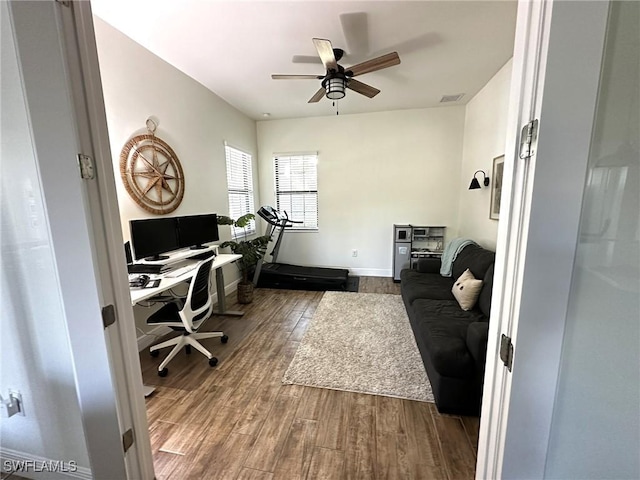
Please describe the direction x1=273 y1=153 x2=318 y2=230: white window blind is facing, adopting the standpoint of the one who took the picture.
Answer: facing the viewer

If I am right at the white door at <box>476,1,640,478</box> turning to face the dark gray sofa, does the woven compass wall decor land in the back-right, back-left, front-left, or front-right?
front-left

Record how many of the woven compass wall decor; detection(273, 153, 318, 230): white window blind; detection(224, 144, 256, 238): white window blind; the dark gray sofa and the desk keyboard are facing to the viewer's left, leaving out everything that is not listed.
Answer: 1

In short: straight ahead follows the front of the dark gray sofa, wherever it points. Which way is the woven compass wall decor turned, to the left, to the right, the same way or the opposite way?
the opposite way

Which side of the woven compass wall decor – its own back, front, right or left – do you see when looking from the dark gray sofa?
front

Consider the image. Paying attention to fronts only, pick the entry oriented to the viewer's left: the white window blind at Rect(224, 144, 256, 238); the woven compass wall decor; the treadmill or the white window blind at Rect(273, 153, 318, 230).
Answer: the treadmill

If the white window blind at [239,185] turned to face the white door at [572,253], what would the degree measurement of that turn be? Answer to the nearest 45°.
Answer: approximately 45° to its right

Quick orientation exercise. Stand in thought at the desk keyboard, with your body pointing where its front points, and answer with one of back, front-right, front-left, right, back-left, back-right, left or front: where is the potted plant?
left

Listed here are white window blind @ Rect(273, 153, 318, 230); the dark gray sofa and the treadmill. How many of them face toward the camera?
1

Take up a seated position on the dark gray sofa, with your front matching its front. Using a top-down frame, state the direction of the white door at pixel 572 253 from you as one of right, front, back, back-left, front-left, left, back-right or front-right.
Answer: left

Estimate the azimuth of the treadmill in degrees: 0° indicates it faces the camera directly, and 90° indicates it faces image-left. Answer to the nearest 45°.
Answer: approximately 90°

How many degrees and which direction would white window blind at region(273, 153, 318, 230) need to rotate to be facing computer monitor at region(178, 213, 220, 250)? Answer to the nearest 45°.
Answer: approximately 45° to its right

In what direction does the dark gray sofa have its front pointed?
to the viewer's left

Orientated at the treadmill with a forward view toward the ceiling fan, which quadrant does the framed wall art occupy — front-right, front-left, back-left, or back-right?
front-left

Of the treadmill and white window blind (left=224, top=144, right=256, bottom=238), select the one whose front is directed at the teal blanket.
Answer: the white window blind

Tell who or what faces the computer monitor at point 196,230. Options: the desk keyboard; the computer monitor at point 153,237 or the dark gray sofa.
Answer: the dark gray sofa

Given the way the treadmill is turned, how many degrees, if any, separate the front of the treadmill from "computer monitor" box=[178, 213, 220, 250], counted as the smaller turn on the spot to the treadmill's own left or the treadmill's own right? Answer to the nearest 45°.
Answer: approximately 45° to the treadmill's own left

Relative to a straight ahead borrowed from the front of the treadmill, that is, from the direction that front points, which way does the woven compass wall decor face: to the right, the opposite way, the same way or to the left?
the opposite way

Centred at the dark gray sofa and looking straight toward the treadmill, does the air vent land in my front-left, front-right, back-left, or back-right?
front-right

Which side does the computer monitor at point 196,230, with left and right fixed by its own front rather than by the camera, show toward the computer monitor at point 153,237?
right
